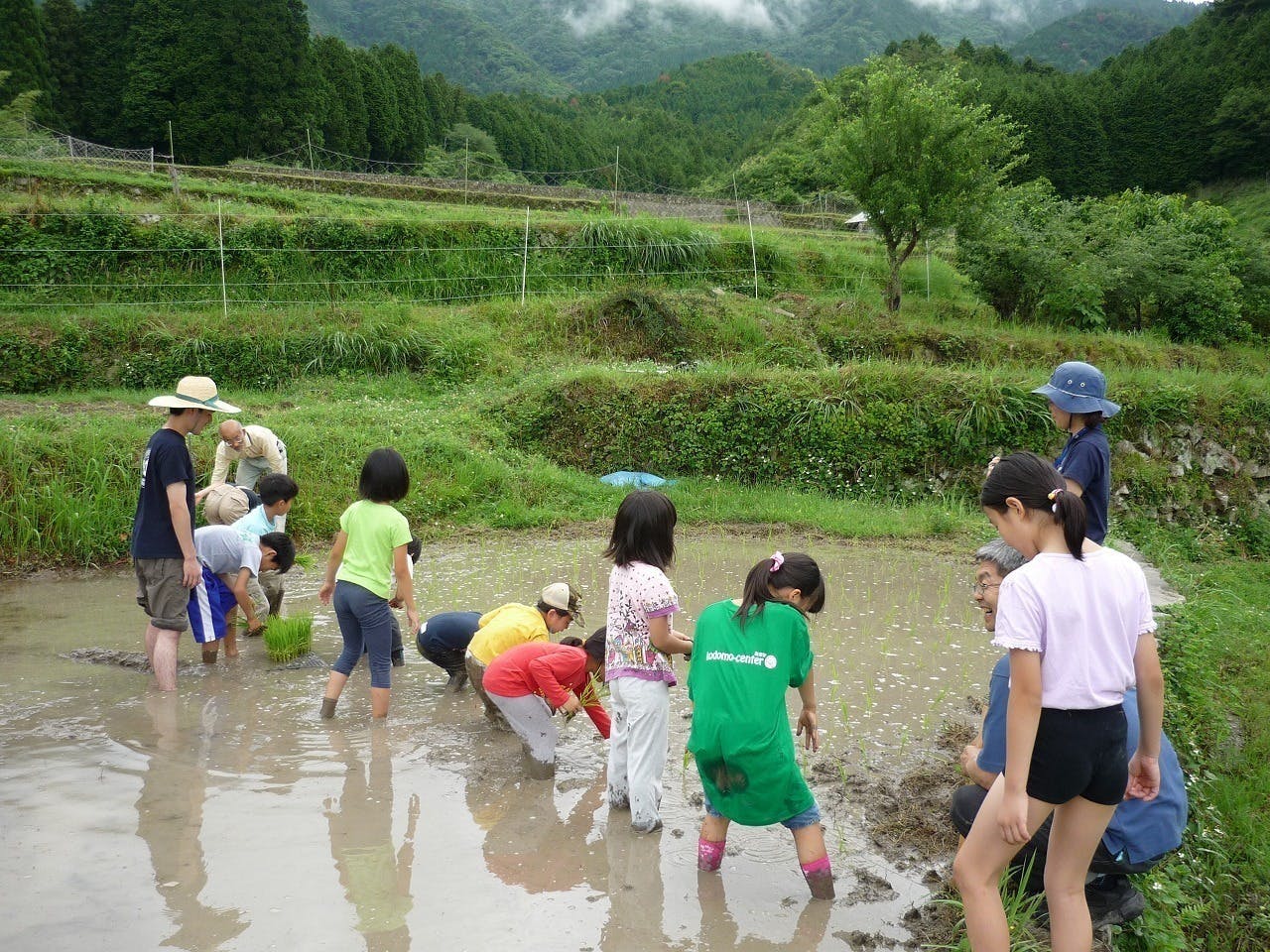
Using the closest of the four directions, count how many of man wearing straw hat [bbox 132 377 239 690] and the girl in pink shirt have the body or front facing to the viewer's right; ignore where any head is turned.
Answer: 1

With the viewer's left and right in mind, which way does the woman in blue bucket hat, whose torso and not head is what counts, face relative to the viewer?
facing to the left of the viewer

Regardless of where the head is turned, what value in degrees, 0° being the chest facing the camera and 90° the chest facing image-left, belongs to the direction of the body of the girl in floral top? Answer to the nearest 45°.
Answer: approximately 225°

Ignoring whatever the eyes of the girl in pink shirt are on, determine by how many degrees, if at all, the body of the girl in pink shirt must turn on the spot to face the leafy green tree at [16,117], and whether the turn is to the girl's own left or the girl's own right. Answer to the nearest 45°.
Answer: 0° — they already face it

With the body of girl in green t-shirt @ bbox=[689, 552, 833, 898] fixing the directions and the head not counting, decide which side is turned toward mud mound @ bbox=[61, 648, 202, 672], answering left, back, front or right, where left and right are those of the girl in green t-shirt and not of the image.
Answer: left

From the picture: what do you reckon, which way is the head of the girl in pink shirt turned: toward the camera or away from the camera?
away from the camera

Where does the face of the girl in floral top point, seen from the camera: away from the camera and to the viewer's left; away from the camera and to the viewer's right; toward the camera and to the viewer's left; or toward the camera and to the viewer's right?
away from the camera and to the viewer's right

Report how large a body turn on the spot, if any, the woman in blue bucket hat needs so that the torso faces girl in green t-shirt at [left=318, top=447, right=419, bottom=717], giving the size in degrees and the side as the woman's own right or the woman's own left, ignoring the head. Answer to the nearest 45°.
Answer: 0° — they already face them

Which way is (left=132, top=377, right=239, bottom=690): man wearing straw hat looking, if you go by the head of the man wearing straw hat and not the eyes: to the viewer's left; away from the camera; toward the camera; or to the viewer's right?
to the viewer's right

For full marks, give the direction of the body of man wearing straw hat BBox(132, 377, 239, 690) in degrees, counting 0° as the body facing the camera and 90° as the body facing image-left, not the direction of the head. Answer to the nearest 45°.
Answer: approximately 270°

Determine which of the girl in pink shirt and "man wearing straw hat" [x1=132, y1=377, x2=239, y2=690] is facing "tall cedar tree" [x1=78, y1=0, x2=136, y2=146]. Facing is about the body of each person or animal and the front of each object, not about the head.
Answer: the girl in pink shirt

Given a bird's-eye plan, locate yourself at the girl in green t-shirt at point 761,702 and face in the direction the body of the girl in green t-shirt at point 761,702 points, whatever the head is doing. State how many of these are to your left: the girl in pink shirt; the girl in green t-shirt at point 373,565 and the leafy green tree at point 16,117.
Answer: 2
